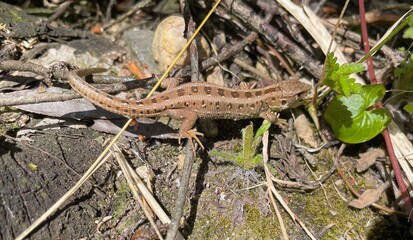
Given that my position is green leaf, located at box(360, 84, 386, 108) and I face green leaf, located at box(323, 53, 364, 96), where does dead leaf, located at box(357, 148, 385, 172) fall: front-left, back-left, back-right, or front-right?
back-left

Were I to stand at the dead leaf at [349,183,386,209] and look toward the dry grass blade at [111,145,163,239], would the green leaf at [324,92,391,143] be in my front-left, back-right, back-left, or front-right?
front-right

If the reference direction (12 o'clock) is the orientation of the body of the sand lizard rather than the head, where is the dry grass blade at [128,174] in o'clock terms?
The dry grass blade is roughly at 4 o'clock from the sand lizard.

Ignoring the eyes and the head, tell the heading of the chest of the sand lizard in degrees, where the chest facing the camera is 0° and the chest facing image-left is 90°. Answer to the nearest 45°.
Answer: approximately 270°

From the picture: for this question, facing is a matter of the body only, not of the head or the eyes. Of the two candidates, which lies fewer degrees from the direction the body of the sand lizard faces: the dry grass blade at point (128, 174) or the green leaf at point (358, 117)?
the green leaf

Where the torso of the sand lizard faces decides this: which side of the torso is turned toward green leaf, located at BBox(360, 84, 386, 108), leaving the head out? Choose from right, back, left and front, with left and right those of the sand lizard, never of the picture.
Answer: front

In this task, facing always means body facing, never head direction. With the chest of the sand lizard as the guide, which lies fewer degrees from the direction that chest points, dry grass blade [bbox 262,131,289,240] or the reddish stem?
the reddish stem

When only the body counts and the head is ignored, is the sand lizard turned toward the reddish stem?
yes

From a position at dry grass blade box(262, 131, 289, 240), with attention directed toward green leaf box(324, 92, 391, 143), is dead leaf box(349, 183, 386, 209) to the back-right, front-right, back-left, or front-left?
front-right

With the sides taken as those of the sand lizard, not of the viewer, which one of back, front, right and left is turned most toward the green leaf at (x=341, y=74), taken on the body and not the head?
front

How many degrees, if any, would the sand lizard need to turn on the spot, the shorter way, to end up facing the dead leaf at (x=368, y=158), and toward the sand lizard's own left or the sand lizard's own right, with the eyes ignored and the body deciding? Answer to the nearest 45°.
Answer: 0° — it already faces it

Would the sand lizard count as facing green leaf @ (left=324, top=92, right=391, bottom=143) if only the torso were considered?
yes

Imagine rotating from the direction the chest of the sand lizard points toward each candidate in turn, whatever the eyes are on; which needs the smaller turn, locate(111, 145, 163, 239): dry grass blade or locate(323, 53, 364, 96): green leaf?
the green leaf
